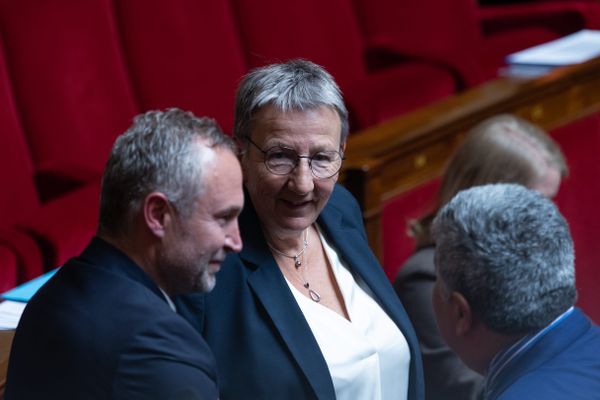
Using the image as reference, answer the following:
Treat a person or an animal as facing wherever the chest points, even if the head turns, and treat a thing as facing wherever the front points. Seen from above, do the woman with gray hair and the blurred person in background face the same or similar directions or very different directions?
same or similar directions

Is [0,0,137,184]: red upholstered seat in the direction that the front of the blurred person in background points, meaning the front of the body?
no

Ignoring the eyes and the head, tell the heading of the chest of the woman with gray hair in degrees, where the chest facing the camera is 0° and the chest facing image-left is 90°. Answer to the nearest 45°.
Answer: approximately 315°

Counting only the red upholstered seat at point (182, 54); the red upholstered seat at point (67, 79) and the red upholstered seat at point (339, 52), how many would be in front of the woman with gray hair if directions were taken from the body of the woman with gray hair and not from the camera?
0

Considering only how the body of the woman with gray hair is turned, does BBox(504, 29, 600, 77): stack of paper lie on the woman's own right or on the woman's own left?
on the woman's own left

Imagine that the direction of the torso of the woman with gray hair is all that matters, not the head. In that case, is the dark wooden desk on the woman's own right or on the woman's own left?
on the woman's own left

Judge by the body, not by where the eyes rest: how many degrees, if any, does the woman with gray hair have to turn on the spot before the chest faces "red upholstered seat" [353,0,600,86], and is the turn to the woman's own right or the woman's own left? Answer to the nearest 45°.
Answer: approximately 135° to the woman's own left
